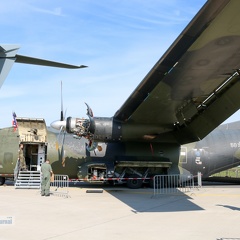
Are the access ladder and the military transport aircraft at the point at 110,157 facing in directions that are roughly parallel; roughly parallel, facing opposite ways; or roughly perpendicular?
roughly perpendicular

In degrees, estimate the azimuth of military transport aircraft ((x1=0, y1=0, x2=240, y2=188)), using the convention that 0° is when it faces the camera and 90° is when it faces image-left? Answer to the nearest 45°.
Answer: approximately 90°

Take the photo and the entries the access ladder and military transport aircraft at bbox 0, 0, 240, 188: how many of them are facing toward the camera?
1

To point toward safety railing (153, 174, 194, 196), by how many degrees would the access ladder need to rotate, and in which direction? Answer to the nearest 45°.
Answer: approximately 90° to its left

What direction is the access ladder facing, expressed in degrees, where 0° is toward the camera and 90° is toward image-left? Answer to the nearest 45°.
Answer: approximately 0°
